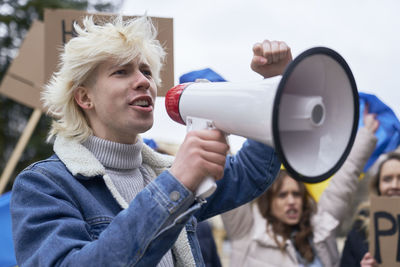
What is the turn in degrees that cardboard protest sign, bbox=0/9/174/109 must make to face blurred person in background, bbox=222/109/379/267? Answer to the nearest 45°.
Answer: approximately 90° to its left

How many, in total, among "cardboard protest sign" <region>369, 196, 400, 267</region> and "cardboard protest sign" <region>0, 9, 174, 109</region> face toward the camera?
2

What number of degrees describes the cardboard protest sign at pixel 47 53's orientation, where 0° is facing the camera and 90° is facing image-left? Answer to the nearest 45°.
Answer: approximately 0°

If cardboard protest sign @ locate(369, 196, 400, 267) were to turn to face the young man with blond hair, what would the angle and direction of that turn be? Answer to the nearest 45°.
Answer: approximately 45° to its right

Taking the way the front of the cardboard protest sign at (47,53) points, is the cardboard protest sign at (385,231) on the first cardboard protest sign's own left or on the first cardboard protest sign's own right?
on the first cardboard protest sign's own left

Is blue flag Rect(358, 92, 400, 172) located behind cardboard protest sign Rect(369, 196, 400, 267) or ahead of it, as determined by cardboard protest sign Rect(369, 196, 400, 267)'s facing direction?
behind

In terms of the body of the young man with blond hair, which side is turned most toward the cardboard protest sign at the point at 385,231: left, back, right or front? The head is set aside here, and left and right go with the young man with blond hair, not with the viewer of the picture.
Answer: left
